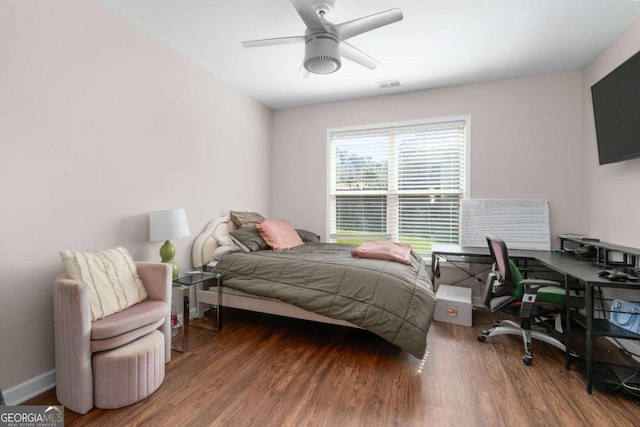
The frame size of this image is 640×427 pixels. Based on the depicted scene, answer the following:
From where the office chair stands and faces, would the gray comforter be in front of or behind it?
behind

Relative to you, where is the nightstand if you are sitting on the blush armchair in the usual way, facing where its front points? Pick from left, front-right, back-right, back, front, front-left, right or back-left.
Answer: left

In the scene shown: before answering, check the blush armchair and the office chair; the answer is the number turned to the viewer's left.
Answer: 0

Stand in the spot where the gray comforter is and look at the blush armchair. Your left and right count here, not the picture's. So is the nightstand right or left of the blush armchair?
right

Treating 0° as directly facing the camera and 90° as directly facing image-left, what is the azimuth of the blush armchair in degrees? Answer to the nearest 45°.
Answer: approximately 315°

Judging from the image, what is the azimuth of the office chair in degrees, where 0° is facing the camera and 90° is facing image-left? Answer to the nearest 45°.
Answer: approximately 270°

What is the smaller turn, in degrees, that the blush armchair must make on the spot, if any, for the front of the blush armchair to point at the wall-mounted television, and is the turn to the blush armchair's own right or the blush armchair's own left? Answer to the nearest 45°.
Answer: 0° — it already faces it

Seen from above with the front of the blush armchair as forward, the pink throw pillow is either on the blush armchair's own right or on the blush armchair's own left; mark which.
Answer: on the blush armchair's own left

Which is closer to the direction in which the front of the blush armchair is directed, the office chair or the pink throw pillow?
the office chair
